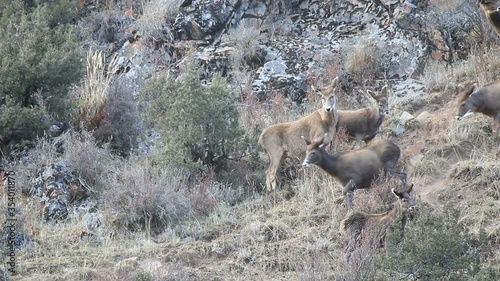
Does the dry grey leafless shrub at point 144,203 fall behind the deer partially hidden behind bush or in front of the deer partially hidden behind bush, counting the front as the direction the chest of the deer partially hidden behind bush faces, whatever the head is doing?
behind

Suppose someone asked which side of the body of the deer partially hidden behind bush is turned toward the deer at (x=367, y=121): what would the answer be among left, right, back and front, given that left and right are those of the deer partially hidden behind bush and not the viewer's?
left

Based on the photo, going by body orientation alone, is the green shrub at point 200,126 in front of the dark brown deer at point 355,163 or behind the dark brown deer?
in front

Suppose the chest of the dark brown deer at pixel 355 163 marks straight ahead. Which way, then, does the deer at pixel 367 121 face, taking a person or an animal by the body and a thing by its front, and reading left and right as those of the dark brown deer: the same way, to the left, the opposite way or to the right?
the opposite way

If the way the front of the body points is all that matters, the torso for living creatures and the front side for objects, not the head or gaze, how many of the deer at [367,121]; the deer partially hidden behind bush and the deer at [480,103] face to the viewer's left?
1

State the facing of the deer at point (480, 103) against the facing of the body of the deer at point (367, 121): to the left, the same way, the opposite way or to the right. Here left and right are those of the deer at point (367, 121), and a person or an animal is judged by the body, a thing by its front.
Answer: the opposite way

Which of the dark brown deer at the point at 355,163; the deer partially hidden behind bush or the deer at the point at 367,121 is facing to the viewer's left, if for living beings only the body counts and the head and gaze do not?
the dark brown deer

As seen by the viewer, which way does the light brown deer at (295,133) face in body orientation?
to the viewer's right

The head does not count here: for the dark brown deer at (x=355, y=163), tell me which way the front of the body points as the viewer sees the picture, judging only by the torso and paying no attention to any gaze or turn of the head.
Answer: to the viewer's left

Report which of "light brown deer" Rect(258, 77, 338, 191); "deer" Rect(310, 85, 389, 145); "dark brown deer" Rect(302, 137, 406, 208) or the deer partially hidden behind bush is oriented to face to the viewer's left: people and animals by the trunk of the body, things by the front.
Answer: the dark brown deer
